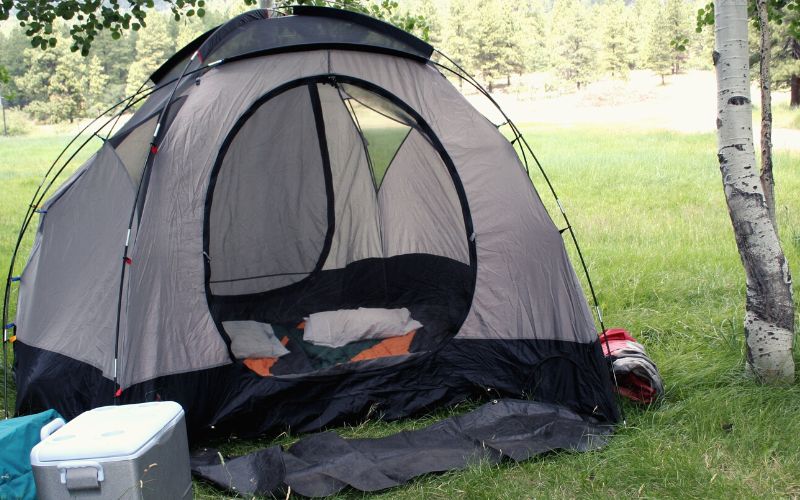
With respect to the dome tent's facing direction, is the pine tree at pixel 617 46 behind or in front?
behind

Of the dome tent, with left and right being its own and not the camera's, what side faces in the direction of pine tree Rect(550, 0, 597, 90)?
back

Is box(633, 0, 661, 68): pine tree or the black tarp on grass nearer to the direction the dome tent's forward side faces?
the black tarp on grass

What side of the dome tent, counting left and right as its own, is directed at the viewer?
front

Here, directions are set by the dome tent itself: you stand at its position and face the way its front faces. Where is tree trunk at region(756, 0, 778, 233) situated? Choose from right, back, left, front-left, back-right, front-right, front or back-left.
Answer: left

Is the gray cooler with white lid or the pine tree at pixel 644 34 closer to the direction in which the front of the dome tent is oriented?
the gray cooler with white lid

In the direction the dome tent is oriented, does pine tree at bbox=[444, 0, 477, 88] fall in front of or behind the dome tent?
behind

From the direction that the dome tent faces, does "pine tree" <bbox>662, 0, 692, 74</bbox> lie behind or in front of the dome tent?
behind

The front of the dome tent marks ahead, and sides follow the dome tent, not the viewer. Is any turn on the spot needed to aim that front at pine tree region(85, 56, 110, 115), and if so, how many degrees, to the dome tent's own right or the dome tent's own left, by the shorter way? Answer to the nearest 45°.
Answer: approximately 180°

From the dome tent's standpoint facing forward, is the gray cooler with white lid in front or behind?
in front
